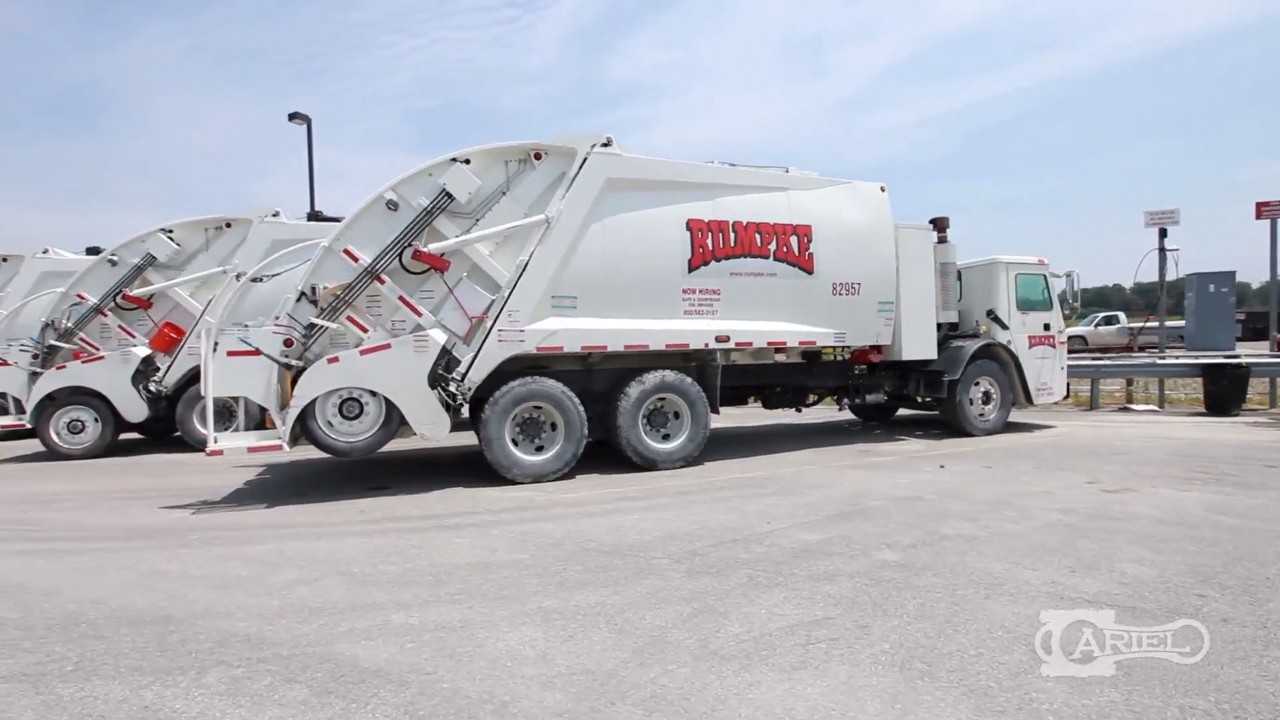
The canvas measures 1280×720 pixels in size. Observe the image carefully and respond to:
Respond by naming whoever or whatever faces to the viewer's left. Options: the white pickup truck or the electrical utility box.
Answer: the white pickup truck

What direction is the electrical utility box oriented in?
toward the camera

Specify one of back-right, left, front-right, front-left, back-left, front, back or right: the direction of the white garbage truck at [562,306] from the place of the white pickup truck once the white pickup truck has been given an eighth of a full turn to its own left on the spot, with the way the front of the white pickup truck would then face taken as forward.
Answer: front-left

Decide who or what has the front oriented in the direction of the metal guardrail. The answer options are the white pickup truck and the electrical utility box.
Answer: the electrical utility box

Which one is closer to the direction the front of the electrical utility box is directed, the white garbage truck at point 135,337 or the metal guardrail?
the metal guardrail

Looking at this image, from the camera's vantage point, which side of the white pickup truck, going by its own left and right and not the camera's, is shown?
left

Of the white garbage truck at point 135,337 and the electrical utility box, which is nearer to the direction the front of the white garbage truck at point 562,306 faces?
the electrical utility box

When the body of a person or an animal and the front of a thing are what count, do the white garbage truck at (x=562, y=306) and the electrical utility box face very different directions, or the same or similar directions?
very different directions

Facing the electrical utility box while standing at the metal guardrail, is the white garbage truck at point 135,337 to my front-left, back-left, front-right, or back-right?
back-left

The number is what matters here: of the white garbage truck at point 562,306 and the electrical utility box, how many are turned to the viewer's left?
0

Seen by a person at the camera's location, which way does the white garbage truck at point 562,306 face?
facing away from the viewer and to the right of the viewer

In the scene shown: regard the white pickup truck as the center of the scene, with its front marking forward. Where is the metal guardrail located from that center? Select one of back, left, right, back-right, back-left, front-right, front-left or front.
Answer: left

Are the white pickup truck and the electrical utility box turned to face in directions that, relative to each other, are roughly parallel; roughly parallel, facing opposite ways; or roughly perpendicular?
roughly perpendicular

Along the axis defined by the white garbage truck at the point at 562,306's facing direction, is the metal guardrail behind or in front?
in front
